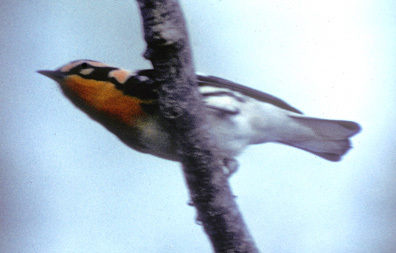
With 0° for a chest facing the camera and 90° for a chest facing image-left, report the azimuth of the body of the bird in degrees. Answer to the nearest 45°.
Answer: approximately 90°
